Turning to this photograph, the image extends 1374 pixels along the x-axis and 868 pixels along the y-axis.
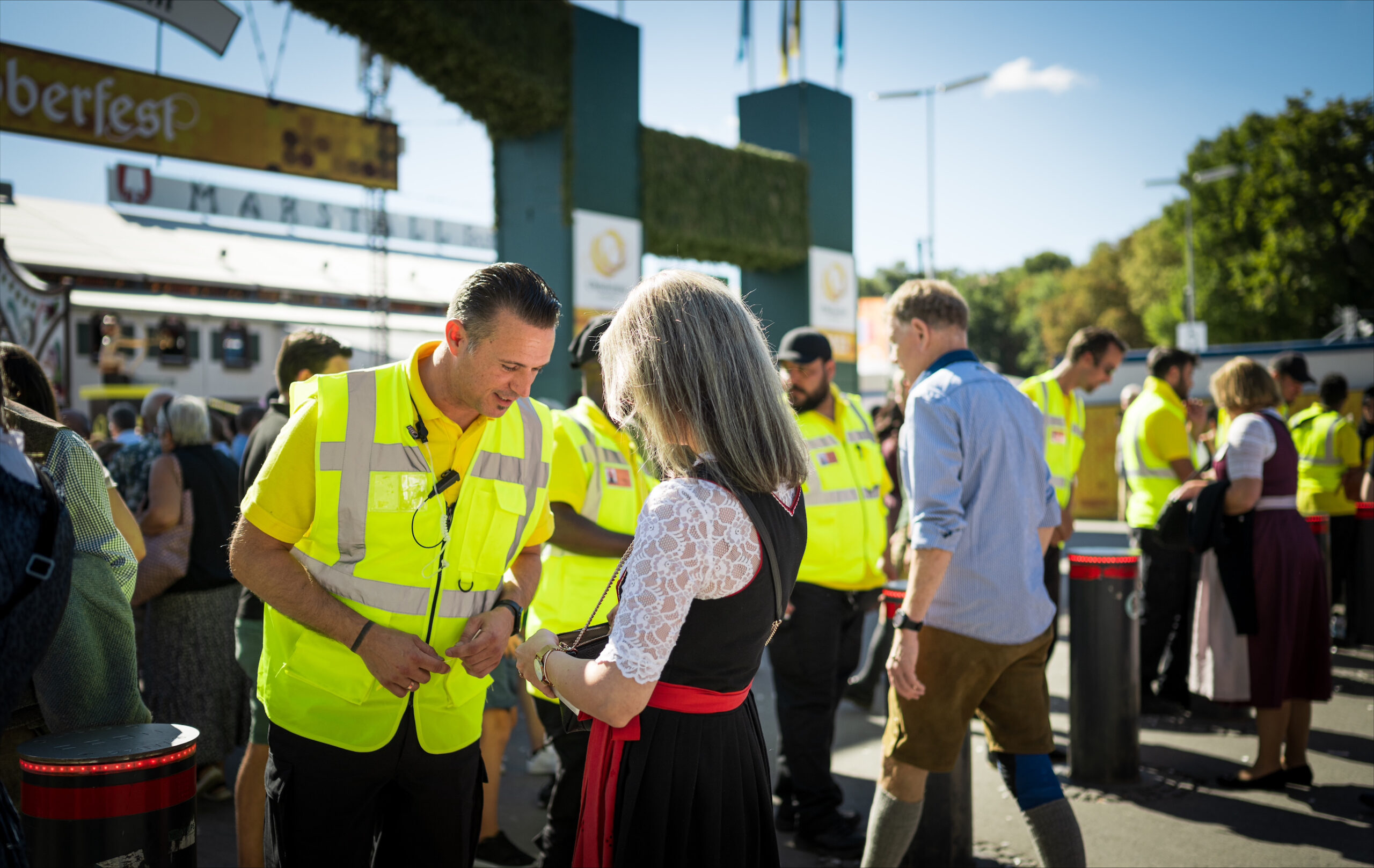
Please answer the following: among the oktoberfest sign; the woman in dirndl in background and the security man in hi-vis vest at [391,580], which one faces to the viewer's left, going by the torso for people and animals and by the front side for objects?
the woman in dirndl in background

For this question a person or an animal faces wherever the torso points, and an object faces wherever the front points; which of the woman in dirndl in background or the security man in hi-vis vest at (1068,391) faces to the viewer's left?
the woman in dirndl in background

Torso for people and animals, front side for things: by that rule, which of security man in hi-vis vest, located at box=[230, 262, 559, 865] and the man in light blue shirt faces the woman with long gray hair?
the security man in hi-vis vest

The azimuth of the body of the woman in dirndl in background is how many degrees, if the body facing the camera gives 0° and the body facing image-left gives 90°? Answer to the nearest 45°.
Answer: approximately 90°

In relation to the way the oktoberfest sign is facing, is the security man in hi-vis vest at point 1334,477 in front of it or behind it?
in front

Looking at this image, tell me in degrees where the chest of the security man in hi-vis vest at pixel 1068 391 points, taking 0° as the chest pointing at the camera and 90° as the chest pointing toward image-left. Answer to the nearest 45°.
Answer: approximately 315°

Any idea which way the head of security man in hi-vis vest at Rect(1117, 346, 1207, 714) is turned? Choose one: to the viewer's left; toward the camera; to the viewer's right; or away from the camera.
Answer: to the viewer's right

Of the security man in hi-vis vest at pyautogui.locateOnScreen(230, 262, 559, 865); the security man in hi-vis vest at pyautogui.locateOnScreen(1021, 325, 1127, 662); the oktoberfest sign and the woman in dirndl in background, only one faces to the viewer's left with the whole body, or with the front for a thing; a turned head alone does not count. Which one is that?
the woman in dirndl in background

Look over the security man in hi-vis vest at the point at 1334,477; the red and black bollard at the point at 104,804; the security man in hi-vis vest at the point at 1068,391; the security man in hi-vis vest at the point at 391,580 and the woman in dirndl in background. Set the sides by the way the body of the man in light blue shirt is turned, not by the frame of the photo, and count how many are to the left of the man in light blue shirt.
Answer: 2

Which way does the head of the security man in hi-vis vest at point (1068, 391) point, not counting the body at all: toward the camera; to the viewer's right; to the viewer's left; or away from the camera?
to the viewer's right
